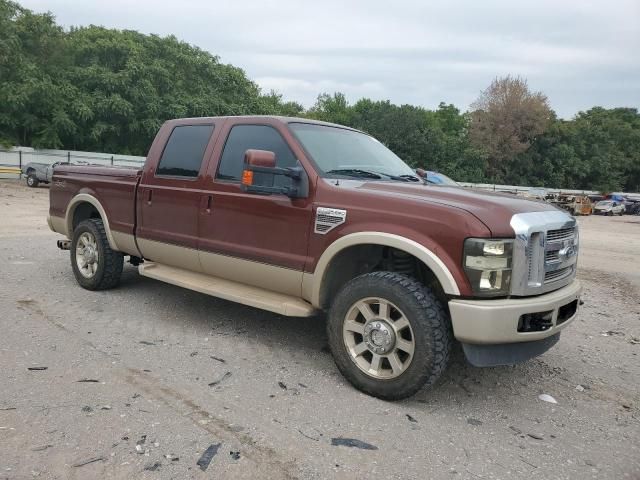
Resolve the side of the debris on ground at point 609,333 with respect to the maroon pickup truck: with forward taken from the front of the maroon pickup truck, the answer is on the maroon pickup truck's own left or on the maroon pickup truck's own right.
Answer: on the maroon pickup truck's own left

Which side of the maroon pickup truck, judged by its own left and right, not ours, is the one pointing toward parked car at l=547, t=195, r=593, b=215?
left

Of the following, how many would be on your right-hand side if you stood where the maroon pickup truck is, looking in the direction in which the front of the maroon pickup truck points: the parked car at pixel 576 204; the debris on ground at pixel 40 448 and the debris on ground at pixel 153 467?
2

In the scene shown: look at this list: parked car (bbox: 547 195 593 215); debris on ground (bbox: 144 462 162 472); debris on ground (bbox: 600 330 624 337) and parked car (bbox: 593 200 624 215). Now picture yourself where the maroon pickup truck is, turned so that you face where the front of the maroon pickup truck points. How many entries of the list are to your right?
1

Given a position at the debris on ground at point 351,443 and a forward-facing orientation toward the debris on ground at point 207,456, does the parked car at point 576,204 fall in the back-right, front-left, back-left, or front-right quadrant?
back-right

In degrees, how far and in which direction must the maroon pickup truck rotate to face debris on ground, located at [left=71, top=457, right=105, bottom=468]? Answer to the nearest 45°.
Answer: approximately 90° to its right

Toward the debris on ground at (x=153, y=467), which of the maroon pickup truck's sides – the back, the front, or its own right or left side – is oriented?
right

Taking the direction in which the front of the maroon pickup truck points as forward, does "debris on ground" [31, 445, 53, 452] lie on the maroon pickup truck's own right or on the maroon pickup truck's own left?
on the maroon pickup truck's own right

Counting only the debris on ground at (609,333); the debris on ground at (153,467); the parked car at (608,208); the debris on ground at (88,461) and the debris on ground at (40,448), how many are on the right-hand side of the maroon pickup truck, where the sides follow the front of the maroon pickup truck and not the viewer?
3

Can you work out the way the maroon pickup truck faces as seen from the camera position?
facing the viewer and to the right of the viewer

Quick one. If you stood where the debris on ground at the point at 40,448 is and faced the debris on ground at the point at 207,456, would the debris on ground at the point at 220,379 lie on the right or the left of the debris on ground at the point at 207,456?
left

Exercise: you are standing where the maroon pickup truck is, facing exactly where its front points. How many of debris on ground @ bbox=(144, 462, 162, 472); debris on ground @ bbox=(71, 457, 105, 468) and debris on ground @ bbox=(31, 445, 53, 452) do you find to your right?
3

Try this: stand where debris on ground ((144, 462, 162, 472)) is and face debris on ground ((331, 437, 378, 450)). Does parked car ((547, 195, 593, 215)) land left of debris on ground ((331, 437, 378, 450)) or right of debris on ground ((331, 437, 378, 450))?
left

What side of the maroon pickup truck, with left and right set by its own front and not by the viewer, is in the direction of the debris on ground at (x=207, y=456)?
right

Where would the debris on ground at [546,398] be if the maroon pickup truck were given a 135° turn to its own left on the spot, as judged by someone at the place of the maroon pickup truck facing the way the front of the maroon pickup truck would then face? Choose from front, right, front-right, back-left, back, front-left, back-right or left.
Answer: right
